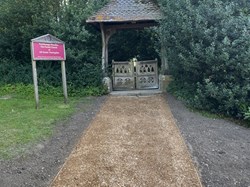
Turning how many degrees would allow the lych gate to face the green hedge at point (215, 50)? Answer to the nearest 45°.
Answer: approximately 45° to its left

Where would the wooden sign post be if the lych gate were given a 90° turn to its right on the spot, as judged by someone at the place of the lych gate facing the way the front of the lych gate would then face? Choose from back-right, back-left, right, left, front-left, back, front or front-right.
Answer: front-left

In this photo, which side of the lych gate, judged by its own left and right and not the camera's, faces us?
front
